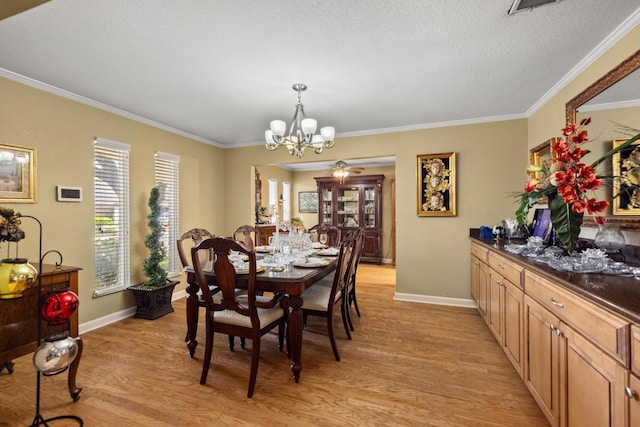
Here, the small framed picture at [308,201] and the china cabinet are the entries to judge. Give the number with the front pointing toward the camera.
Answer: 2

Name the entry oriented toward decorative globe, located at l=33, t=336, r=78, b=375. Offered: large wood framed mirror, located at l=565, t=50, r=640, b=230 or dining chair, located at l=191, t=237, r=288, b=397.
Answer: the large wood framed mirror

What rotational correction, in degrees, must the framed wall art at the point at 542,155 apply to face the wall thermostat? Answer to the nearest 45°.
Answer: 0° — it already faces it

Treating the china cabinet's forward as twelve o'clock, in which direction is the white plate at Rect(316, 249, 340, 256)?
The white plate is roughly at 12 o'clock from the china cabinet.

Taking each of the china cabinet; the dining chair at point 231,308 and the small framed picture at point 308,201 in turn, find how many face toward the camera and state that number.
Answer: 2
